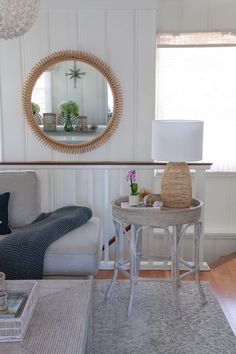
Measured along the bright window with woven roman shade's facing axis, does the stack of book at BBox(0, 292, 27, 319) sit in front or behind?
in front

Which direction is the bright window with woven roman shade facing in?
toward the camera

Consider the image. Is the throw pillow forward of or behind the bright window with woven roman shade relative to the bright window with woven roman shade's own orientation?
forward

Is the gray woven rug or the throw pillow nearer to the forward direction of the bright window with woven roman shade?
the gray woven rug

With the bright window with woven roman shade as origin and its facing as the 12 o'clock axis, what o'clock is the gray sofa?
The gray sofa is roughly at 1 o'clock from the bright window with woven roman shade.

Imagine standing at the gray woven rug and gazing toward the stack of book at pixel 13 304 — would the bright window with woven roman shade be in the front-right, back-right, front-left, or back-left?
back-right

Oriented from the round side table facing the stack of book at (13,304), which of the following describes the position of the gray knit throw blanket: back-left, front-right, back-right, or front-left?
front-right

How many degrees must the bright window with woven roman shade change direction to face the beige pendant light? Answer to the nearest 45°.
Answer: approximately 45° to its right

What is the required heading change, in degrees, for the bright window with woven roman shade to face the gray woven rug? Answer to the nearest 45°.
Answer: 0° — it already faces it

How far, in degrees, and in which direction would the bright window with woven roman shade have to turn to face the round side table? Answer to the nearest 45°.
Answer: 0° — it already faces it

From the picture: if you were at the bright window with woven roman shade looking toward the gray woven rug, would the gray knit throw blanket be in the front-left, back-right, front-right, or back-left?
front-right
